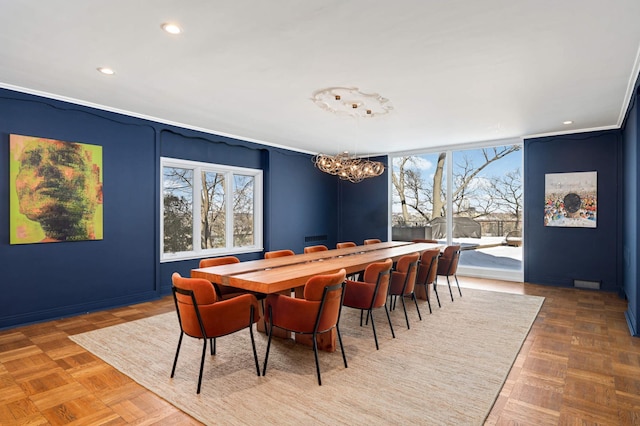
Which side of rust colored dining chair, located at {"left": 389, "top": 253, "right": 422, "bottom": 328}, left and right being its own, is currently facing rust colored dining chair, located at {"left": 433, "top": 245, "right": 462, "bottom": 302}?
right

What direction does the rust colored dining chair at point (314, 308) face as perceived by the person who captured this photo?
facing away from the viewer and to the left of the viewer

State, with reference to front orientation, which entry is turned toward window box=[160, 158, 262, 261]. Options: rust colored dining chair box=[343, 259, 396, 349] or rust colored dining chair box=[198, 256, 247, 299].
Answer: rust colored dining chair box=[343, 259, 396, 349]

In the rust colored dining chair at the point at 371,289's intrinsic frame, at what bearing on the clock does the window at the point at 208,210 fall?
The window is roughly at 12 o'clock from the rust colored dining chair.

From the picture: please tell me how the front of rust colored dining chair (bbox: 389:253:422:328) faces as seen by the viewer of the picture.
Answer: facing away from the viewer and to the left of the viewer

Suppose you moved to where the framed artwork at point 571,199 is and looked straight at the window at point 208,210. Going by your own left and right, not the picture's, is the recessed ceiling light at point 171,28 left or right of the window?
left

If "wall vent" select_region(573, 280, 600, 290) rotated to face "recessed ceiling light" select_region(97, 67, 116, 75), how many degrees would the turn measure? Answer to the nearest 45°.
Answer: approximately 45° to its right

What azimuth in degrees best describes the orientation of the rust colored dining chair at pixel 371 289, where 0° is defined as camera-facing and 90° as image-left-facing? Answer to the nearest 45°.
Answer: approximately 135°
